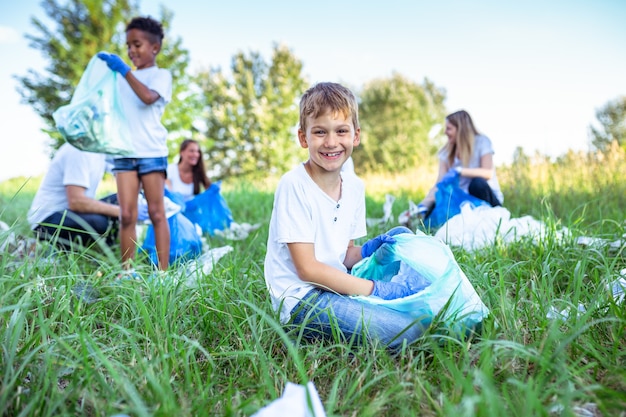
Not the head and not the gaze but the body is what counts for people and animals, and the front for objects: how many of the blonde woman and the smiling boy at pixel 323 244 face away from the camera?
0

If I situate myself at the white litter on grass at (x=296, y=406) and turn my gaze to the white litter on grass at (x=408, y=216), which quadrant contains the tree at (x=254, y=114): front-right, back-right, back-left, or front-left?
front-left

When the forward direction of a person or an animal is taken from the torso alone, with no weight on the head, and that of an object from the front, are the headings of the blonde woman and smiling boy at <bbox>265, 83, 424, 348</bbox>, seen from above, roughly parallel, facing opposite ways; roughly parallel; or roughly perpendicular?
roughly perpendicular

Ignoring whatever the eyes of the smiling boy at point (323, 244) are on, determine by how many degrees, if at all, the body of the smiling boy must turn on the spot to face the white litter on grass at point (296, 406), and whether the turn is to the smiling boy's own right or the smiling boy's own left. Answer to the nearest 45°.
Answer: approximately 45° to the smiling boy's own right

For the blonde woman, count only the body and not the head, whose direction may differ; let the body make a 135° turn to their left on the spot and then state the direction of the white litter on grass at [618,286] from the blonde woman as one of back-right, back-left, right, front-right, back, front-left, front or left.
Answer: right

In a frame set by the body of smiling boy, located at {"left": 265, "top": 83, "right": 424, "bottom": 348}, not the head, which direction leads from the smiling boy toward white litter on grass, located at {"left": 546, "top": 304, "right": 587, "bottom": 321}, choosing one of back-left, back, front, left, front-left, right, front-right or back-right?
front-left

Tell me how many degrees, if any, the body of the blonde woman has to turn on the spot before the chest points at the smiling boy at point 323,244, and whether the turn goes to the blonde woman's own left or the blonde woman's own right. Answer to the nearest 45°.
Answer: approximately 45° to the blonde woman's own left

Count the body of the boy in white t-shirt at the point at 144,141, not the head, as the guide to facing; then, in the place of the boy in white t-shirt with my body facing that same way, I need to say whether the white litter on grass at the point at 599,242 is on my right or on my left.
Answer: on my left

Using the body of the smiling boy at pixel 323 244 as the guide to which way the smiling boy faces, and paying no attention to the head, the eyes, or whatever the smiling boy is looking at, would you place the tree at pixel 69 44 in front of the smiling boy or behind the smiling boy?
behind

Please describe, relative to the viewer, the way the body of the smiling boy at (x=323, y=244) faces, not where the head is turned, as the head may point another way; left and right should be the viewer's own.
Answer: facing the viewer and to the right of the viewer

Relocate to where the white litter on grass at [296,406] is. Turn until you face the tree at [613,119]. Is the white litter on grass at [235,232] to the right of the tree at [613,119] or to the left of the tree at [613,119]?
left

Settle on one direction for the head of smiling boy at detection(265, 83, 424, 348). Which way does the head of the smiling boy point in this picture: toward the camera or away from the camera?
toward the camera

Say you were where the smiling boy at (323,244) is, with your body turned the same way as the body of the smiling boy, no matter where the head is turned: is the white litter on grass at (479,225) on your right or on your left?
on your left

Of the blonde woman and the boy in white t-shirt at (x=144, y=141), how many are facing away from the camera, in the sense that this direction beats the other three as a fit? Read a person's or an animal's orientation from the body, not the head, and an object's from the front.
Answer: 0

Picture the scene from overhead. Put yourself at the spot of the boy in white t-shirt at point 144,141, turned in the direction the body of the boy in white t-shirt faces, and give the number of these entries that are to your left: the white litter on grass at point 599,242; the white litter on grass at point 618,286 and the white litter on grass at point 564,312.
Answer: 3

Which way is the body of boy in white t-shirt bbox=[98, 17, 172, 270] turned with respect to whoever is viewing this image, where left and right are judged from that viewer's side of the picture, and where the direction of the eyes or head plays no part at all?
facing the viewer and to the left of the viewer
